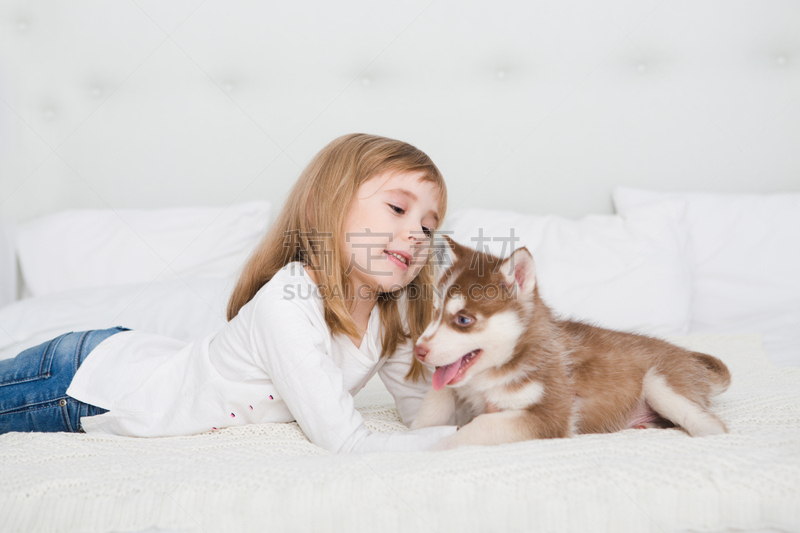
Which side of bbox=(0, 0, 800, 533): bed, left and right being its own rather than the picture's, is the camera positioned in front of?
front

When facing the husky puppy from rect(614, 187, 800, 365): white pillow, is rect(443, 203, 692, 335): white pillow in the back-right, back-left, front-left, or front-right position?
front-right

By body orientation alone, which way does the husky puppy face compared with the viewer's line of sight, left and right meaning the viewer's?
facing to the left of the viewer
